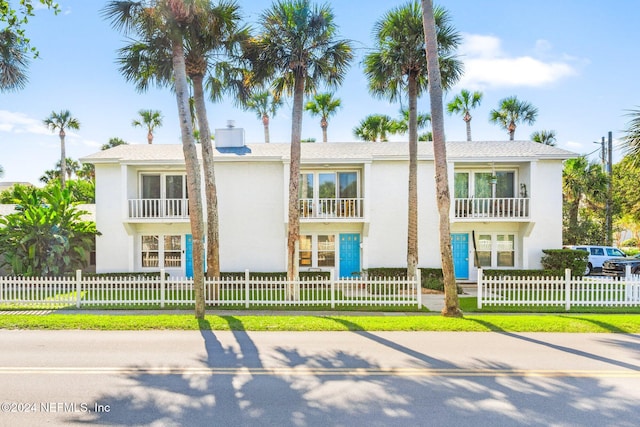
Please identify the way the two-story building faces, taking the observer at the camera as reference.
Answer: facing the viewer

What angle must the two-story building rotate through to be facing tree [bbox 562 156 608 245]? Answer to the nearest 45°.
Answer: approximately 135° to its left

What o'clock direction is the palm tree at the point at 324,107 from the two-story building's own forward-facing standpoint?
The palm tree is roughly at 6 o'clock from the two-story building.

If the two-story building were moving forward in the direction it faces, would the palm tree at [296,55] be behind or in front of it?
in front

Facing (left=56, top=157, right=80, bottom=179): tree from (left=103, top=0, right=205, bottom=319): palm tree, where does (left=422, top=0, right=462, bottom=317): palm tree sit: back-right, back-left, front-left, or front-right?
back-right

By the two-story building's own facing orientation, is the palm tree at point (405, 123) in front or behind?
behind
